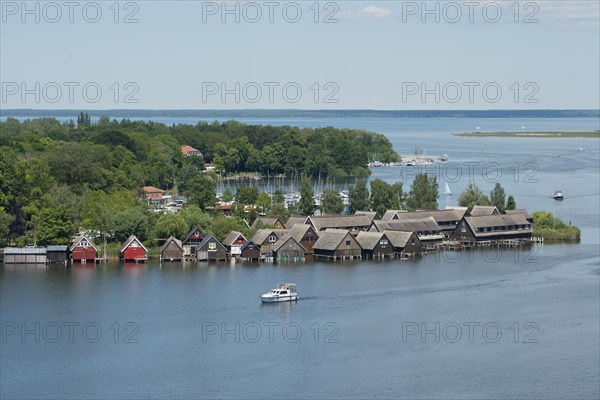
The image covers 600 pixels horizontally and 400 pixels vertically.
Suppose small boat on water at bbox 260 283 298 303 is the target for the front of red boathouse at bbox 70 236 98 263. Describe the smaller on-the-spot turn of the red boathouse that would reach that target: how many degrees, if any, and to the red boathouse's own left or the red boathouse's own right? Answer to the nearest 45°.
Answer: approximately 45° to the red boathouse's own left

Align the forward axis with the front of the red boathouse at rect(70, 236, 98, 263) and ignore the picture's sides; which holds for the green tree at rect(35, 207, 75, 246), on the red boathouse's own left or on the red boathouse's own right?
on the red boathouse's own right

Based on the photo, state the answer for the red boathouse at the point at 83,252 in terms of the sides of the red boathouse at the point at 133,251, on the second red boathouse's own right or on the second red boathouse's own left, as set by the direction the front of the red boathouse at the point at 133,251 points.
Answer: on the second red boathouse's own right

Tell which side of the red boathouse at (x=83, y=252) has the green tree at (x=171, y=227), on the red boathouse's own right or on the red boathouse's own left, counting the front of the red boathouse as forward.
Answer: on the red boathouse's own left

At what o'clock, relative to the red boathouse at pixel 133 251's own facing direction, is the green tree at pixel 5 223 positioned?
The green tree is roughly at 4 o'clock from the red boathouse.

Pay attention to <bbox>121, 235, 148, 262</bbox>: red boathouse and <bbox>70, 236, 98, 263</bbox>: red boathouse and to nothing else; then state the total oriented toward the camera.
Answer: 2

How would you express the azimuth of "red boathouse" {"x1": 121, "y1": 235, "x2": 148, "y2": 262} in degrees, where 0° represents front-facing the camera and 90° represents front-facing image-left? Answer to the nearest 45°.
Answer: approximately 0°

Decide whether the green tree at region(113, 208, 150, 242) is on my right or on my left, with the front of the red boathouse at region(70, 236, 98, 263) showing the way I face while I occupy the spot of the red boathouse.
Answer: on my left
